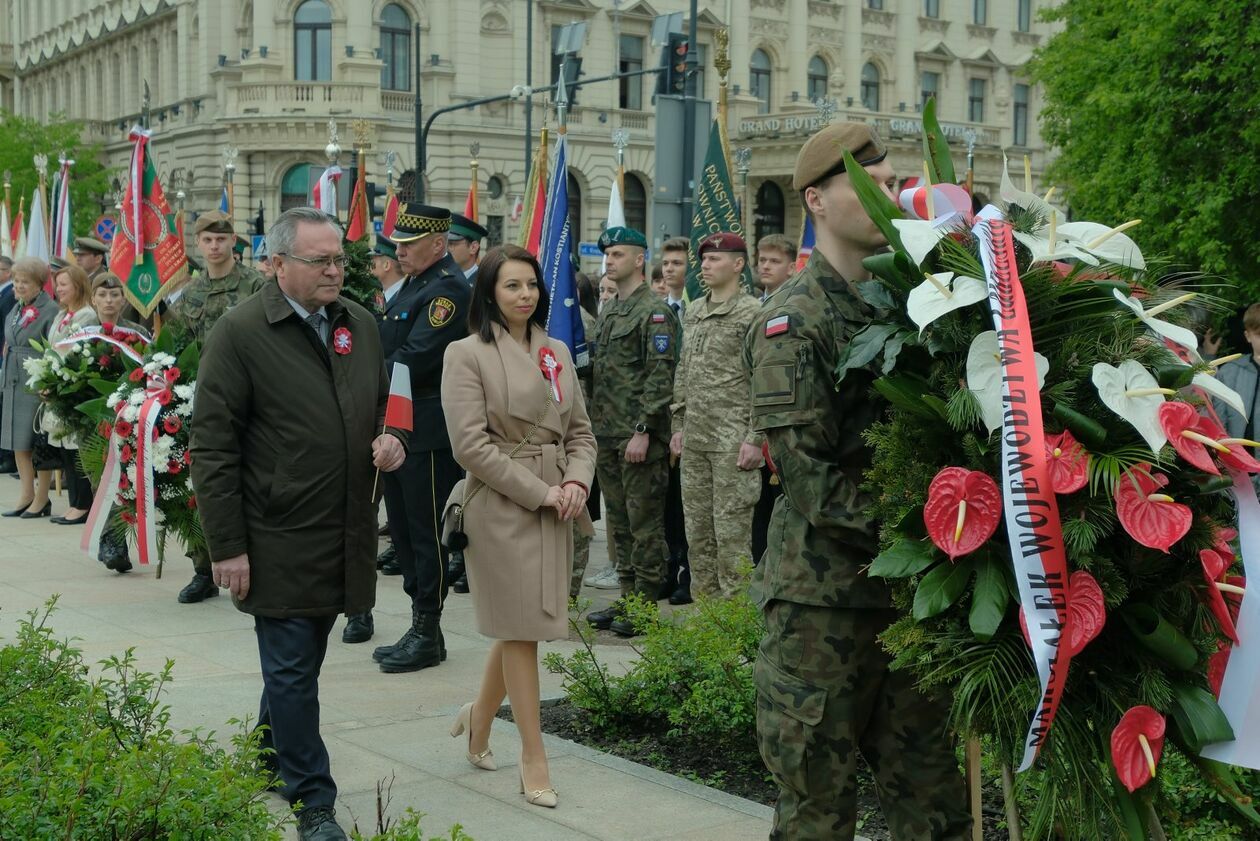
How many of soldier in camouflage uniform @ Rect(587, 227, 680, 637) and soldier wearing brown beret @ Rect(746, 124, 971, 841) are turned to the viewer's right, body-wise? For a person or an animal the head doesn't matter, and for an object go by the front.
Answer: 1

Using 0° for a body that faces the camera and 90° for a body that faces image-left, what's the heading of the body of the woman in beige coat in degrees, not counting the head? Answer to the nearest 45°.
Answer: approximately 315°

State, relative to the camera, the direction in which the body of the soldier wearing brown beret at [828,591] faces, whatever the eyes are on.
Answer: to the viewer's right

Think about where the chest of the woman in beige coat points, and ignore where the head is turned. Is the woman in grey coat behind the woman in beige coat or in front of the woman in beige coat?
behind

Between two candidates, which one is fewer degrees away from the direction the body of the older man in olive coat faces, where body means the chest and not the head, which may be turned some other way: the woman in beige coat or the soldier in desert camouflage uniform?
the woman in beige coat

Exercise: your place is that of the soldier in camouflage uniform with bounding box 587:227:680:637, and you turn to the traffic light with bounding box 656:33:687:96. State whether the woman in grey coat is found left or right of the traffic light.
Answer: left

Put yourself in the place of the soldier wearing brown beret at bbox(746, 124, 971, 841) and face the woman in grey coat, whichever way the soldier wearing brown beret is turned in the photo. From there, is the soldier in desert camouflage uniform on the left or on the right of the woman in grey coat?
right

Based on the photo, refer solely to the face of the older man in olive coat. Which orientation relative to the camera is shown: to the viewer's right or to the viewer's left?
to the viewer's right
